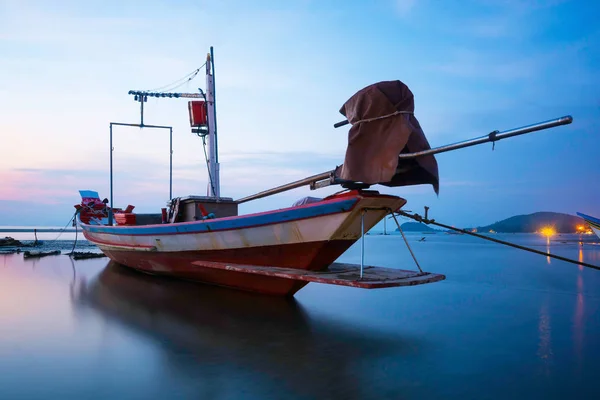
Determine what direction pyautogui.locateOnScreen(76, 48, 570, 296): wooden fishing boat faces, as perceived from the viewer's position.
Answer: facing away from the viewer and to the left of the viewer
